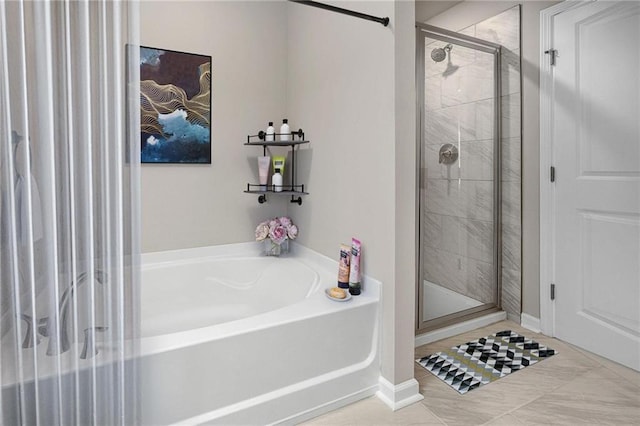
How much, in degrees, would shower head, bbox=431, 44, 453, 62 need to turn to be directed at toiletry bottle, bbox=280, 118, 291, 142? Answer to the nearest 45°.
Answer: approximately 45° to its right

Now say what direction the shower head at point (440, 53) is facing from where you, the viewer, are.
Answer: facing the viewer and to the left of the viewer

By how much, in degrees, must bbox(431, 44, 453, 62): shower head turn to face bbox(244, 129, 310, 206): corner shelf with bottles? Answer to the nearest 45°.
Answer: approximately 45° to its right

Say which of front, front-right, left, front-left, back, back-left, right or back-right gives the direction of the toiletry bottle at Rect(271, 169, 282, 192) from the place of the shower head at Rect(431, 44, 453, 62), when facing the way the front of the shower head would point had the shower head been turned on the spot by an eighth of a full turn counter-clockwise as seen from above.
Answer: right

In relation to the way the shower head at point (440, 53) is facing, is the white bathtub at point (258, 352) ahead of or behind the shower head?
ahead
